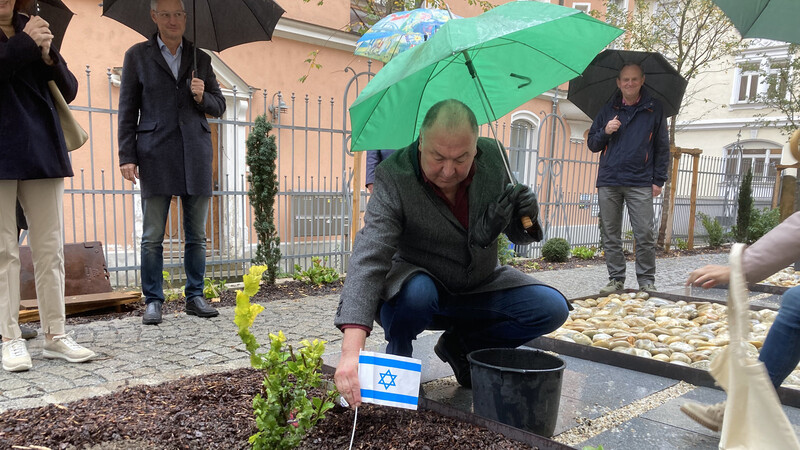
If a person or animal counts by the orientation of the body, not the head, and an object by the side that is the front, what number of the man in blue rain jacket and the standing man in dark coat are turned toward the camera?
2

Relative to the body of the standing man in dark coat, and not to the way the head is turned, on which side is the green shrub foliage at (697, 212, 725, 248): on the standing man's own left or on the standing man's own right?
on the standing man's own left

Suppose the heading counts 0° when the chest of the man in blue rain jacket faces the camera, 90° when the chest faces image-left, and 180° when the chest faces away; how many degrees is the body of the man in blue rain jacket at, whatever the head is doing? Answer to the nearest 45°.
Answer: approximately 0°

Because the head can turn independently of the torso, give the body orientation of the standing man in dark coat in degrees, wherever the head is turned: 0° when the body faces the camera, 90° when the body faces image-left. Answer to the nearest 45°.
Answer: approximately 0°

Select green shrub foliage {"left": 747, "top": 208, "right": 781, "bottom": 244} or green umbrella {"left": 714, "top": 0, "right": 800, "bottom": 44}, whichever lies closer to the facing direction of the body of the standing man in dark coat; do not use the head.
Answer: the green umbrella

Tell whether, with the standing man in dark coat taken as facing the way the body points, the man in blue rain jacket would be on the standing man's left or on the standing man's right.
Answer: on the standing man's left

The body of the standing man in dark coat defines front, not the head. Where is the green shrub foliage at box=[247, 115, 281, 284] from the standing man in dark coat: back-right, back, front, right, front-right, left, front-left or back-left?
back-left

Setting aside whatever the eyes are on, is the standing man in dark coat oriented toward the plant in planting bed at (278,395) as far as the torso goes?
yes

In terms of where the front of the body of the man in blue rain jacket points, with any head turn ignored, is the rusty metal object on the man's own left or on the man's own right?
on the man's own right

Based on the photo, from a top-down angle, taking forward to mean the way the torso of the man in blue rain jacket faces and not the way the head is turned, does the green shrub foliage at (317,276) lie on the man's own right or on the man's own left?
on the man's own right
